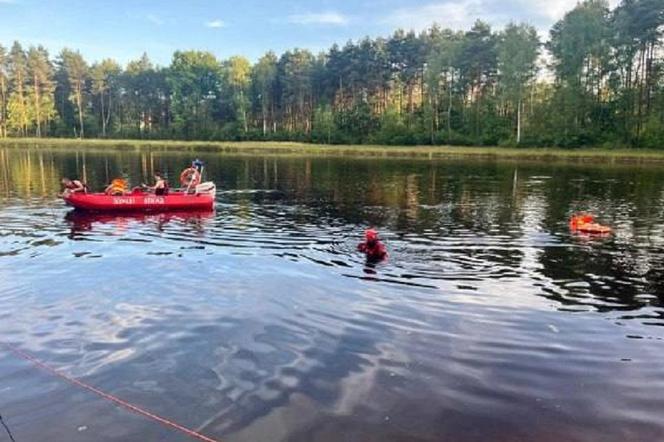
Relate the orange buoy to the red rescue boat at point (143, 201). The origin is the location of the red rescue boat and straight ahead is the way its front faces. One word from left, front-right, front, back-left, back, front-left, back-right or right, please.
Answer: back-left

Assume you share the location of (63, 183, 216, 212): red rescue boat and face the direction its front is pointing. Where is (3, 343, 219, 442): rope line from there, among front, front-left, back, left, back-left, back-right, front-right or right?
left

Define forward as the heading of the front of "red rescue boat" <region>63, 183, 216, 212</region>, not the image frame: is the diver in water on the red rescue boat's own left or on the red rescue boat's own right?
on the red rescue boat's own left

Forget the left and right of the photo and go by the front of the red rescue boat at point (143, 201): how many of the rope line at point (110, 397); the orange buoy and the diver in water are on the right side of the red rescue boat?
0

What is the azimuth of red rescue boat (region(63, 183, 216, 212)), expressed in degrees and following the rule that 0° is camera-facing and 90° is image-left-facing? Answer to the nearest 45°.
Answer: approximately 90°

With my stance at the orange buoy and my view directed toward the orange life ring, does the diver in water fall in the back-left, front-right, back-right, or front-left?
front-left

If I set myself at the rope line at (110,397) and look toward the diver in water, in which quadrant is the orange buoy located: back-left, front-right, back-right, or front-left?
front-right
